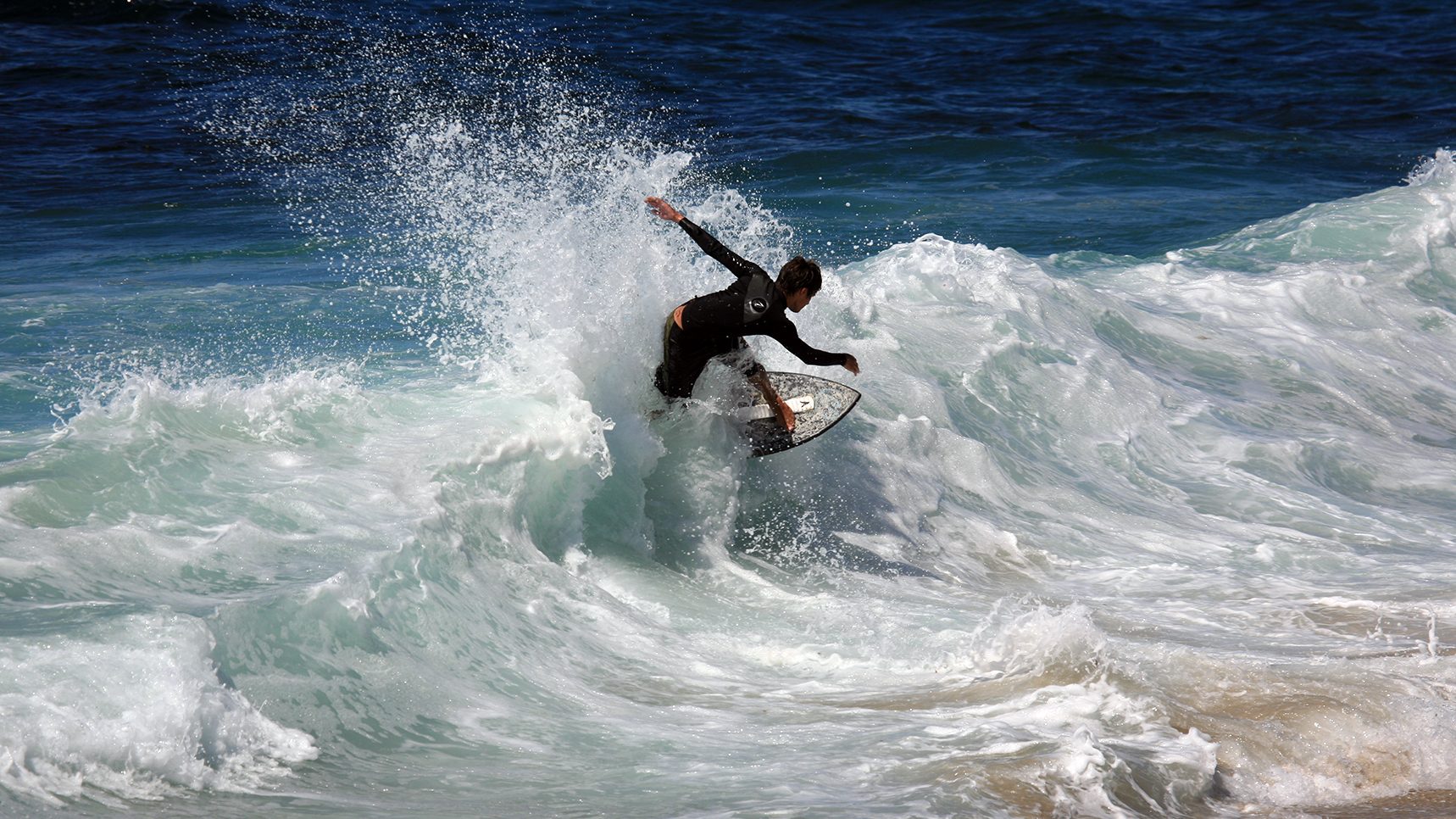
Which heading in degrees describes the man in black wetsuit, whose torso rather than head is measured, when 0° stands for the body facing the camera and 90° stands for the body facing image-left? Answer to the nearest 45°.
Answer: approximately 270°

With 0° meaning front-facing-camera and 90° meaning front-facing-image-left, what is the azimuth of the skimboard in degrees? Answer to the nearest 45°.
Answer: approximately 270°

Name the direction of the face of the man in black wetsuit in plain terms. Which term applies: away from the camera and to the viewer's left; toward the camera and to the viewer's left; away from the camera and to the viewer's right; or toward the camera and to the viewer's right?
away from the camera and to the viewer's right
